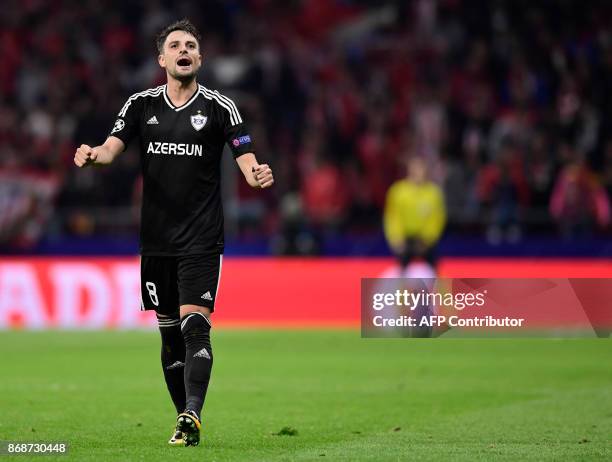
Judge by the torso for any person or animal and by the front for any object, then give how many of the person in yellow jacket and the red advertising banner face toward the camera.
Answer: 2

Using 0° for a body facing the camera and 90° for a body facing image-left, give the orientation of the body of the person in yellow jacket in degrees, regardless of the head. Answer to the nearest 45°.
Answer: approximately 0°
